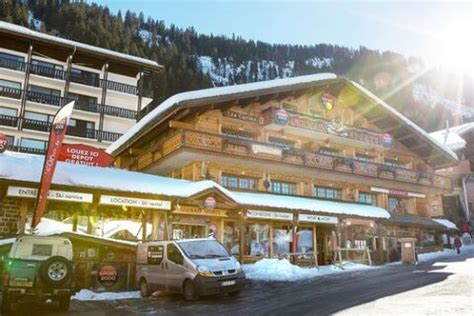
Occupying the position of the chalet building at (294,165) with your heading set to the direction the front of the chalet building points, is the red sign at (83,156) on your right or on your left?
on your right

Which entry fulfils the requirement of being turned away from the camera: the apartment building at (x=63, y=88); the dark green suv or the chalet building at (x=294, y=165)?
the dark green suv

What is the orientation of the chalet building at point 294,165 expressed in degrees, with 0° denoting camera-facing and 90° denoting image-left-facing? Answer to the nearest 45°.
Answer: approximately 315°

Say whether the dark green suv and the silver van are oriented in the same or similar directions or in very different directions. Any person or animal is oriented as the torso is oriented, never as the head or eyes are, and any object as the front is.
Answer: very different directions

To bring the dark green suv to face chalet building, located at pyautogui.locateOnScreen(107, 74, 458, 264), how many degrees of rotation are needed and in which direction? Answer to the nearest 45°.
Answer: approximately 45° to its right

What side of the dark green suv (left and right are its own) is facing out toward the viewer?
back

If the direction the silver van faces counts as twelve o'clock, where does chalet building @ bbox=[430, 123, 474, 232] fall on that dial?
The chalet building is roughly at 9 o'clock from the silver van.

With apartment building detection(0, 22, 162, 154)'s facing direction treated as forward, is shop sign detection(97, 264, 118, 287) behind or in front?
in front

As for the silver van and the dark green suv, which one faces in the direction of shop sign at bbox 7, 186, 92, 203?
the dark green suv

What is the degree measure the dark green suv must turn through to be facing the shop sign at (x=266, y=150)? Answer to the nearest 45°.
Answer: approximately 45° to its right

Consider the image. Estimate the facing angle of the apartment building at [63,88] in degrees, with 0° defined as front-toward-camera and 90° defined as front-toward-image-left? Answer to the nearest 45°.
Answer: approximately 315°

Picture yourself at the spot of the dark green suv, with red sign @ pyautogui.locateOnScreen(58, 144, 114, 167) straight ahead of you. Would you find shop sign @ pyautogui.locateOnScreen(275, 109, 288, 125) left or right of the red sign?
right

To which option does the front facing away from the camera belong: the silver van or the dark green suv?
the dark green suv

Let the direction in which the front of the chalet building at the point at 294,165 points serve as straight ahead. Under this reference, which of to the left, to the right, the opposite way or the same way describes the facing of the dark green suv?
the opposite way
